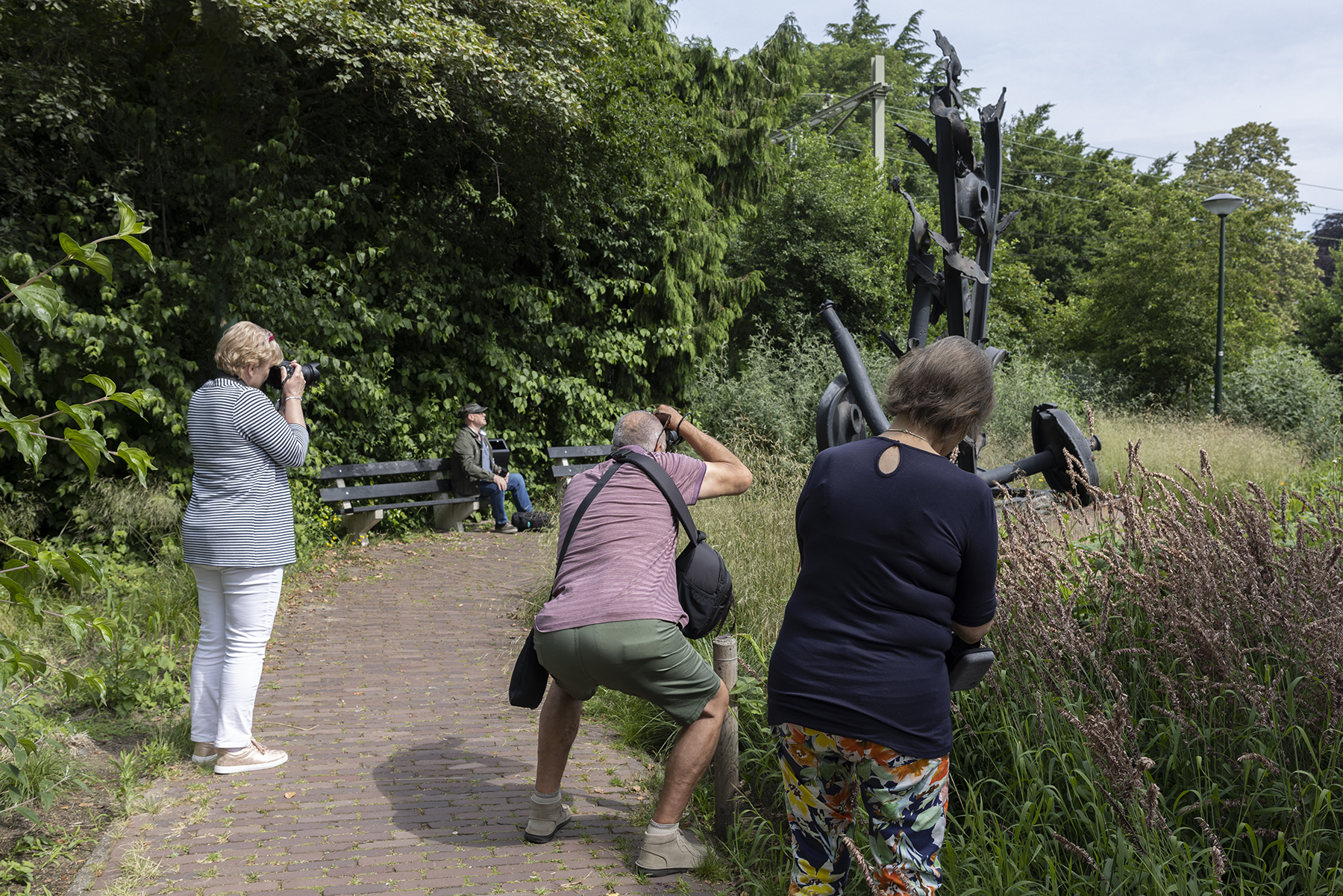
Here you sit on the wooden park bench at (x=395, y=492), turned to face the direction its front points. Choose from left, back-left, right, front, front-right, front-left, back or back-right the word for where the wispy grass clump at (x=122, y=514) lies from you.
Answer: right

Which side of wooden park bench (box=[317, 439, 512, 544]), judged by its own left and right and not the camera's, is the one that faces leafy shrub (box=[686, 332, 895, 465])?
left

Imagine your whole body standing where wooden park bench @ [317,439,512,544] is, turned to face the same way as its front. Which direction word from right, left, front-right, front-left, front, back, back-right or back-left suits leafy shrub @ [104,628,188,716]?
front-right

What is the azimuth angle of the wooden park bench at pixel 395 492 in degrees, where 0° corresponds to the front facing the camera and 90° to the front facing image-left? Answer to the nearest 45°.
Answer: approximately 315°

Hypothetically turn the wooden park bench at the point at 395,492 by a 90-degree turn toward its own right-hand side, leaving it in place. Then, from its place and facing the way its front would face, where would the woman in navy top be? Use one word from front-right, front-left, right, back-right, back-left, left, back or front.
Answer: front-left

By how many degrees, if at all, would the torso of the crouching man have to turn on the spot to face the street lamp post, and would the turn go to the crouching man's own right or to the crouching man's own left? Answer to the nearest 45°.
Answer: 0° — they already face it

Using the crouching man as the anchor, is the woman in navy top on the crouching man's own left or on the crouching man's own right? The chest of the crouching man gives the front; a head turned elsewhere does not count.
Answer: on the crouching man's own right

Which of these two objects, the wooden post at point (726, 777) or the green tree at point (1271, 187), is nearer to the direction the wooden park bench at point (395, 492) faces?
the wooden post

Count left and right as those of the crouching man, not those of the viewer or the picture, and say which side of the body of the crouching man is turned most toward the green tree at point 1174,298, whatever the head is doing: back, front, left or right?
front

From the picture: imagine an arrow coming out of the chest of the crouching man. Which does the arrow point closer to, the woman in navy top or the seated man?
the seated man

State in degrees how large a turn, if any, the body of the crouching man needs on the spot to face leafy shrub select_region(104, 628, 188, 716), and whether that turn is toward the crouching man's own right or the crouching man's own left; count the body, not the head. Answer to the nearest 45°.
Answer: approximately 90° to the crouching man's own left

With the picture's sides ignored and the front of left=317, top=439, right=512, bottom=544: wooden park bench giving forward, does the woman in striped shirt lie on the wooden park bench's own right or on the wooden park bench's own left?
on the wooden park bench's own right

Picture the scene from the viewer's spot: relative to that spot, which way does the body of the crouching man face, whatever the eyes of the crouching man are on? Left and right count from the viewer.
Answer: facing away from the viewer and to the right of the viewer

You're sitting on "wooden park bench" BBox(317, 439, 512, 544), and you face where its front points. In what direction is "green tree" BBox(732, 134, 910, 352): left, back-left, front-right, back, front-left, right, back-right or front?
left

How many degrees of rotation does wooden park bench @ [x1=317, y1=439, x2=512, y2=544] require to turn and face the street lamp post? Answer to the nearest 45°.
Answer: approximately 45° to its left

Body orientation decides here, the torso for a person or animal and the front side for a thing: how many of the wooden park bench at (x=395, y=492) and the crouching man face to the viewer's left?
0
